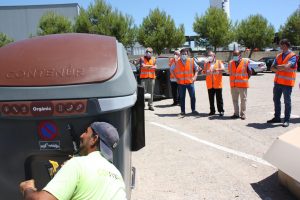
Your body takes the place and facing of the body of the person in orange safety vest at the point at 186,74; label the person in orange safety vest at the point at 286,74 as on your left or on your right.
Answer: on your left

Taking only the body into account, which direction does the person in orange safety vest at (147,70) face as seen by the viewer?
toward the camera

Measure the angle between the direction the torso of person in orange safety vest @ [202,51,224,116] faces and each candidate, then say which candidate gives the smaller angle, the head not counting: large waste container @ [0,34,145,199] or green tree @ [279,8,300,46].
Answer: the large waste container

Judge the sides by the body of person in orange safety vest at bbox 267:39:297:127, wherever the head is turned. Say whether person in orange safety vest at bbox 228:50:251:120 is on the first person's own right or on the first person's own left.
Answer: on the first person's own right

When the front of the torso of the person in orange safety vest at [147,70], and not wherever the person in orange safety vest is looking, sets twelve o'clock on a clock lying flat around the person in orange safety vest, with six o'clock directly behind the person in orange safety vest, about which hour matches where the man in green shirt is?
The man in green shirt is roughly at 12 o'clock from the person in orange safety vest.

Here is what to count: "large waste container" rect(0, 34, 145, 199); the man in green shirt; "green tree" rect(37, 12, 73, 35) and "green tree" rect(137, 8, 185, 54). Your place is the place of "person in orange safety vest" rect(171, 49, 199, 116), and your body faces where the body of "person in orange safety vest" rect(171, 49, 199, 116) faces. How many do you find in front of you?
2

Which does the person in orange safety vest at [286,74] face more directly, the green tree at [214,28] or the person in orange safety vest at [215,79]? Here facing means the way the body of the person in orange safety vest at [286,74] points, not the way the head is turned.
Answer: the person in orange safety vest

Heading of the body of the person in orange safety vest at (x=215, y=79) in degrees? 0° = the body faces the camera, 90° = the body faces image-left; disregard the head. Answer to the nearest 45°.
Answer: approximately 45°

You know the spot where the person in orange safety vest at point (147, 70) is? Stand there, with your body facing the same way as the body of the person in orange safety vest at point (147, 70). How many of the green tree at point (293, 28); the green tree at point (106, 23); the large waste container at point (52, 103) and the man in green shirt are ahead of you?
2

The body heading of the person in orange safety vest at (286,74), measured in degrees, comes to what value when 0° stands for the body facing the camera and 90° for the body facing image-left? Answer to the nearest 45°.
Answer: approximately 45°

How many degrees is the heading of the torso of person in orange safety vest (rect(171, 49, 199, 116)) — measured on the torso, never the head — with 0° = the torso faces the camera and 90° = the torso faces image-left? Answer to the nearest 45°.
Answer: approximately 0°
